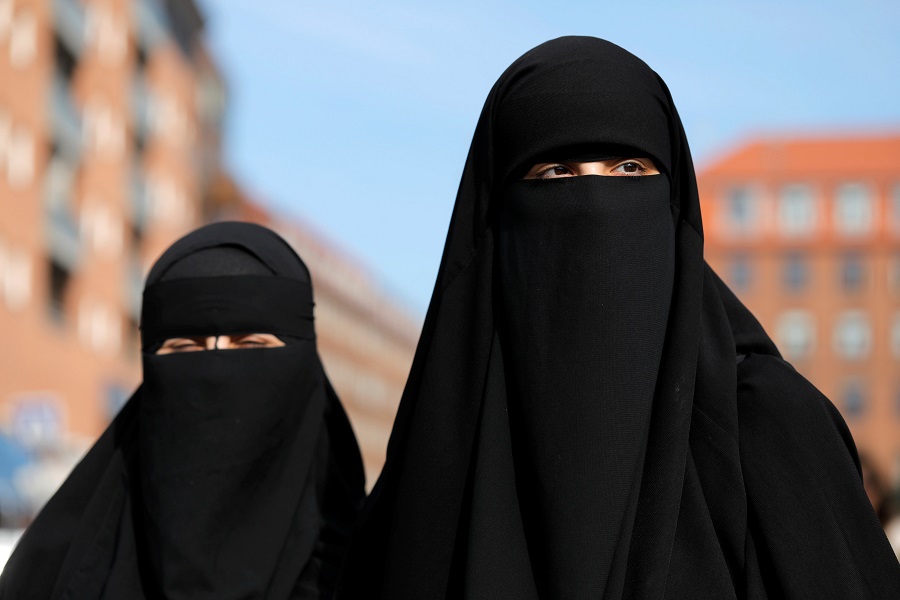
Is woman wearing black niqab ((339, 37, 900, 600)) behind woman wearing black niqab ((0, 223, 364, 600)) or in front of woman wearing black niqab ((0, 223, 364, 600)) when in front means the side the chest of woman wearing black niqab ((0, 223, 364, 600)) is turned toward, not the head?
in front

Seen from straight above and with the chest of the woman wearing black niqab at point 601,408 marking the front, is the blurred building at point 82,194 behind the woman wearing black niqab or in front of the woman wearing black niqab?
behind

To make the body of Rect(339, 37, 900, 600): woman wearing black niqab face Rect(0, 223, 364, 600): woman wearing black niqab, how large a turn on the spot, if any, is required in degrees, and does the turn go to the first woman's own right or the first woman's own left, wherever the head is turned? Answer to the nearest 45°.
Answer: approximately 135° to the first woman's own right

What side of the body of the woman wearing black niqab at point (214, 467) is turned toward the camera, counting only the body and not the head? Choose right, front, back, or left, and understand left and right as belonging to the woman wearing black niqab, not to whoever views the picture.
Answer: front

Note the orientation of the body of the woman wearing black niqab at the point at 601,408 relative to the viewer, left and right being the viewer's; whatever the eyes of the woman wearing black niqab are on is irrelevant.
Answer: facing the viewer

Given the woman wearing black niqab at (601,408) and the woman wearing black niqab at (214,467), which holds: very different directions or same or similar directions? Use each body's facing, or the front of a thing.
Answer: same or similar directions

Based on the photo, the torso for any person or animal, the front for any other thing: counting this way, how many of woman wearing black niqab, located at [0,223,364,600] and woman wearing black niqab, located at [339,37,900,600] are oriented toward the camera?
2

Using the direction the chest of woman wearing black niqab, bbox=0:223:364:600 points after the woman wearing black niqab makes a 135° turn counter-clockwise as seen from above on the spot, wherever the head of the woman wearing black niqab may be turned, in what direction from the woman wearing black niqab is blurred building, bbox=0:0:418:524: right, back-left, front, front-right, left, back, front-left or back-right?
front-left

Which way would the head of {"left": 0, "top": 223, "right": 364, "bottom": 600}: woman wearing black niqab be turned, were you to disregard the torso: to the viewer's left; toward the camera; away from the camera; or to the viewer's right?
toward the camera
